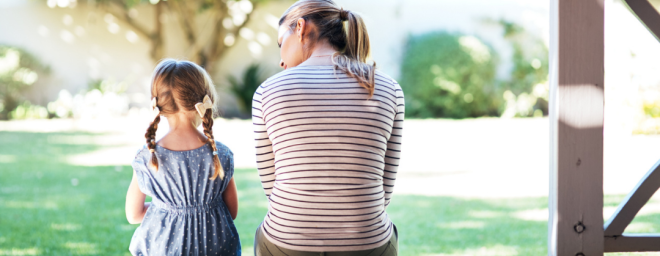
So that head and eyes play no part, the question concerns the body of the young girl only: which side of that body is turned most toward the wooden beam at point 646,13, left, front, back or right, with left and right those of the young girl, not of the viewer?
right

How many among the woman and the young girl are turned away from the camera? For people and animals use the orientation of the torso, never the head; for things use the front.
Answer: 2

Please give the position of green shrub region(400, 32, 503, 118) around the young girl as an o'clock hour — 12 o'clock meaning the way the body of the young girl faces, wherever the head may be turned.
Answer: The green shrub is roughly at 1 o'clock from the young girl.

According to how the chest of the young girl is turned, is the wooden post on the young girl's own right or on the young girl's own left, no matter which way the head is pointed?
on the young girl's own right

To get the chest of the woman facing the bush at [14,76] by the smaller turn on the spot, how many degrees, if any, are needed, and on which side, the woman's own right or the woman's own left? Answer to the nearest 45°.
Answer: approximately 45° to the woman's own left

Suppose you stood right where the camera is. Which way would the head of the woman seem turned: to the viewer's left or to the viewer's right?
to the viewer's left

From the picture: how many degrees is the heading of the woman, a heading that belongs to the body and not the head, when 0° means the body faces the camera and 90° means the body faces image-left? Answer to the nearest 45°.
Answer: approximately 180°

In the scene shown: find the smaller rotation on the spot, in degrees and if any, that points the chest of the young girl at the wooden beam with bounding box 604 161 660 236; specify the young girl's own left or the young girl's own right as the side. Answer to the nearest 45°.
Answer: approximately 90° to the young girl's own right

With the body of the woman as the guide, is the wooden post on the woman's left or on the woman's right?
on the woman's right

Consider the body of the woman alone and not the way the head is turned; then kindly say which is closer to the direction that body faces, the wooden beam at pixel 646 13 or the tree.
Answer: the tree

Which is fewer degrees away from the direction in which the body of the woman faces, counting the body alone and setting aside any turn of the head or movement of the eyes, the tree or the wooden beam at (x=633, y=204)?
the tree

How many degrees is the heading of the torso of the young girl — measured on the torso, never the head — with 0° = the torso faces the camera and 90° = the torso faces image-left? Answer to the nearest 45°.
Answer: approximately 180°

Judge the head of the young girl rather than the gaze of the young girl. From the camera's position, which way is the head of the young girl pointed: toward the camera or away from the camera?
away from the camera

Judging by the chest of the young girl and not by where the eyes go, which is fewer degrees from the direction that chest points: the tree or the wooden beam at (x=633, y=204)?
the tree

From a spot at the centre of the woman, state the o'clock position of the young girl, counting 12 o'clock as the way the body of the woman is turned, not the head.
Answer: The young girl is roughly at 10 o'clock from the woman.
